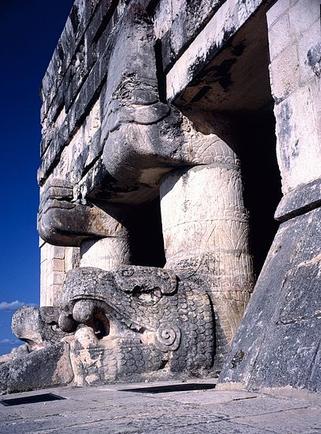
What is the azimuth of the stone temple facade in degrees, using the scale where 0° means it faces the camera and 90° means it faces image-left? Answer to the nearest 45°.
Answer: approximately 45°
